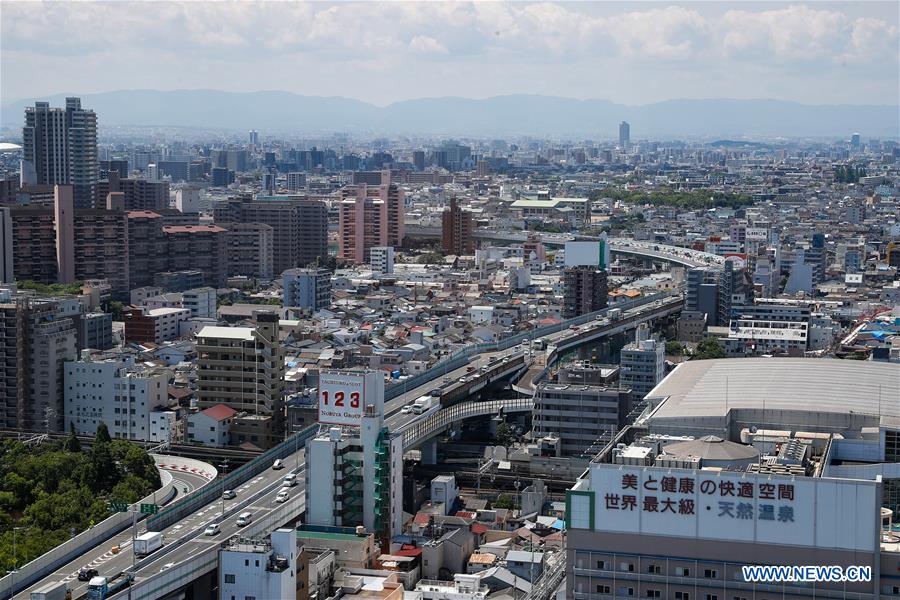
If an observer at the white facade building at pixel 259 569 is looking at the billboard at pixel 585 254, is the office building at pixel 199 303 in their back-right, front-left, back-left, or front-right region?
front-left

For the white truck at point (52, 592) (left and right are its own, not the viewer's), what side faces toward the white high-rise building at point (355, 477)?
front

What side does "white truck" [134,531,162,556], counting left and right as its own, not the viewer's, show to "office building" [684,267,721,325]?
front

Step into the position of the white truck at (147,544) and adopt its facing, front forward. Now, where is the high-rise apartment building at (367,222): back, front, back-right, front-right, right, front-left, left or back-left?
front-left

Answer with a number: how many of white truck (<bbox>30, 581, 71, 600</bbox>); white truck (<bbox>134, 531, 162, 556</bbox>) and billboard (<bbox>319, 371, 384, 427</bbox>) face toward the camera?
1

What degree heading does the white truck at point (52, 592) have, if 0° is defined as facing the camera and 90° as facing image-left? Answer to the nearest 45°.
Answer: approximately 225°

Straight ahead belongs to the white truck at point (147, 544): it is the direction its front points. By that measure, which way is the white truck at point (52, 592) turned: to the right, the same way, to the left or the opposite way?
the same way

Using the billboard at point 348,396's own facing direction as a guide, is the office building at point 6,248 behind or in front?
behind

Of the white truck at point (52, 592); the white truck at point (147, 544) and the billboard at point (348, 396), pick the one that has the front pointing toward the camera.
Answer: the billboard

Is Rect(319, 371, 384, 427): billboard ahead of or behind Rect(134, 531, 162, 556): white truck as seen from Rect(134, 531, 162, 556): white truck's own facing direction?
ahead

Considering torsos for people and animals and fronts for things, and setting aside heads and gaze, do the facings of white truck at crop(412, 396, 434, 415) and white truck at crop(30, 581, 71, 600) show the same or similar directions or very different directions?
very different directions

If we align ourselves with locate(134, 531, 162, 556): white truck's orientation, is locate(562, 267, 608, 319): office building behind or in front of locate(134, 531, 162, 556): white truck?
in front

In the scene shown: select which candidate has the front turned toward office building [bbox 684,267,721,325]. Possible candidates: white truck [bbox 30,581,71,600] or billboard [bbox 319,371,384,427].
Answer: the white truck

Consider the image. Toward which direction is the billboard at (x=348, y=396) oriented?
toward the camera

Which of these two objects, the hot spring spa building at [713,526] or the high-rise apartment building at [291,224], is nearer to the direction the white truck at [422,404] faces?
the hot spring spa building
